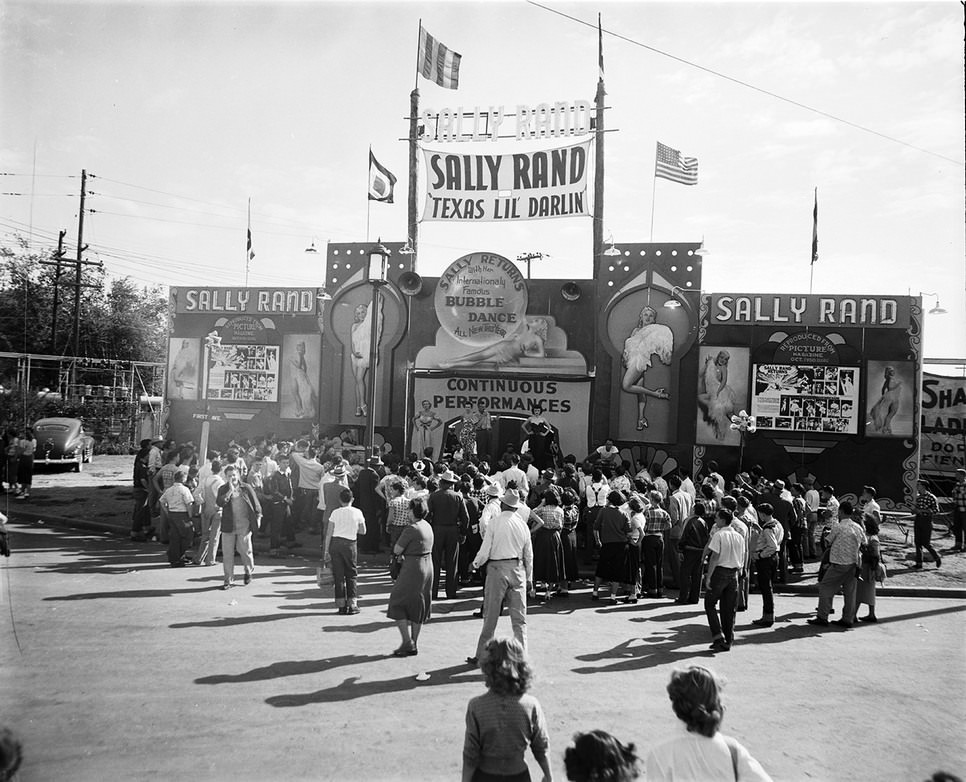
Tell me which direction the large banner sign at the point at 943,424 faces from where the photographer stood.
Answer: facing the viewer

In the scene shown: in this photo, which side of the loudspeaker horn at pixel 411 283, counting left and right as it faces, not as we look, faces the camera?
front

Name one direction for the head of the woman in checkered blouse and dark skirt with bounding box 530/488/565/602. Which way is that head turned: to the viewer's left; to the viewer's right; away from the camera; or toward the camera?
away from the camera

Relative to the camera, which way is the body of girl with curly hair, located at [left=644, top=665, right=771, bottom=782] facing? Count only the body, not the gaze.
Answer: away from the camera

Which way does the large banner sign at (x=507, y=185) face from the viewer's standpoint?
toward the camera

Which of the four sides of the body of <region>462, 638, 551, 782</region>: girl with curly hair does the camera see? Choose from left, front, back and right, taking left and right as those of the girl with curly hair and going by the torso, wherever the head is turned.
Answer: back

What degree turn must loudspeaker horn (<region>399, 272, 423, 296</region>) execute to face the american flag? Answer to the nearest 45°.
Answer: approximately 90° to its left

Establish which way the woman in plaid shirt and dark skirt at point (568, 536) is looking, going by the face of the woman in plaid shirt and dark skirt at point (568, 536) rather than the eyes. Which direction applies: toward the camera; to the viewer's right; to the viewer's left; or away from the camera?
away from the camera

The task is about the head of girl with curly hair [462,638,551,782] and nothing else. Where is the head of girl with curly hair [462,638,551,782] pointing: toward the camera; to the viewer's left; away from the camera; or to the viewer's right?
away from the camera

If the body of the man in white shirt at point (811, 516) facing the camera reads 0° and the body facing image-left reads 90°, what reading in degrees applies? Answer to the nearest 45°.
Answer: approximately 180°

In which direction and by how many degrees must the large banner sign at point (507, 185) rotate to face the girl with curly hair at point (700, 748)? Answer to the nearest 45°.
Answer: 0° — it already faces them

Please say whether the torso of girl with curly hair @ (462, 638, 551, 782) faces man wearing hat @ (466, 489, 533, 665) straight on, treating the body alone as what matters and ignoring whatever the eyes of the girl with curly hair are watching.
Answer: yes

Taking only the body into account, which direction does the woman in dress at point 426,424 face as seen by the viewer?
toward the camera

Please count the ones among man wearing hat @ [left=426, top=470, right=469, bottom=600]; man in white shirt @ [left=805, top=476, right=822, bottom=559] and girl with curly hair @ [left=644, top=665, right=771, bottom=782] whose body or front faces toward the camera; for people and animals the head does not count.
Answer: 0
